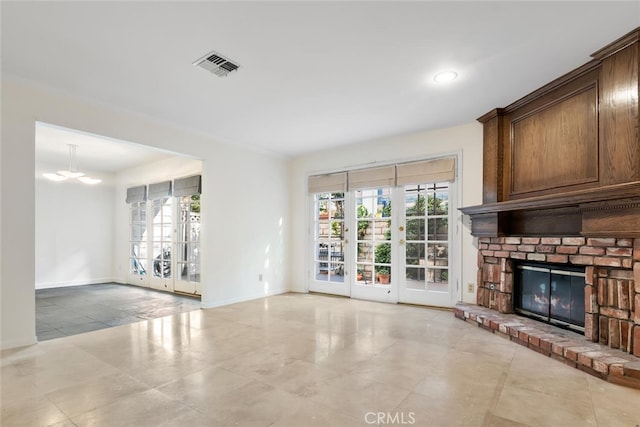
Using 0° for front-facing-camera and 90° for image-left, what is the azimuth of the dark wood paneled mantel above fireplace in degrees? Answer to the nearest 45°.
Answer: approximately 45°

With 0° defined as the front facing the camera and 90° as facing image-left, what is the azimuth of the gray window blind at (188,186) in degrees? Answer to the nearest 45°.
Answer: approximately 45°

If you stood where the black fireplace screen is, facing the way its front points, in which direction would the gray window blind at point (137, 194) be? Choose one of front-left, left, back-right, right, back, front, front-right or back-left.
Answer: front-right

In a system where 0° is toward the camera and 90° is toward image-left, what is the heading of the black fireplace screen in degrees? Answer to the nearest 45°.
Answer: approximately 45°

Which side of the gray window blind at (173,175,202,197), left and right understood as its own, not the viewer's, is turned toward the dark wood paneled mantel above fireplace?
left

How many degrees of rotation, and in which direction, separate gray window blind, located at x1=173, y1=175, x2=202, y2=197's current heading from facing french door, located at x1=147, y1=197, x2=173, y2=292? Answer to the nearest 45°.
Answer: approximately 90° to its right

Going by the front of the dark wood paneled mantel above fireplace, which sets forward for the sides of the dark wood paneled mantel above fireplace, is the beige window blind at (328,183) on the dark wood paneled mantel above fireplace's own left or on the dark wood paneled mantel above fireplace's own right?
on the dark wood paneled mantel above fireplace's own right
